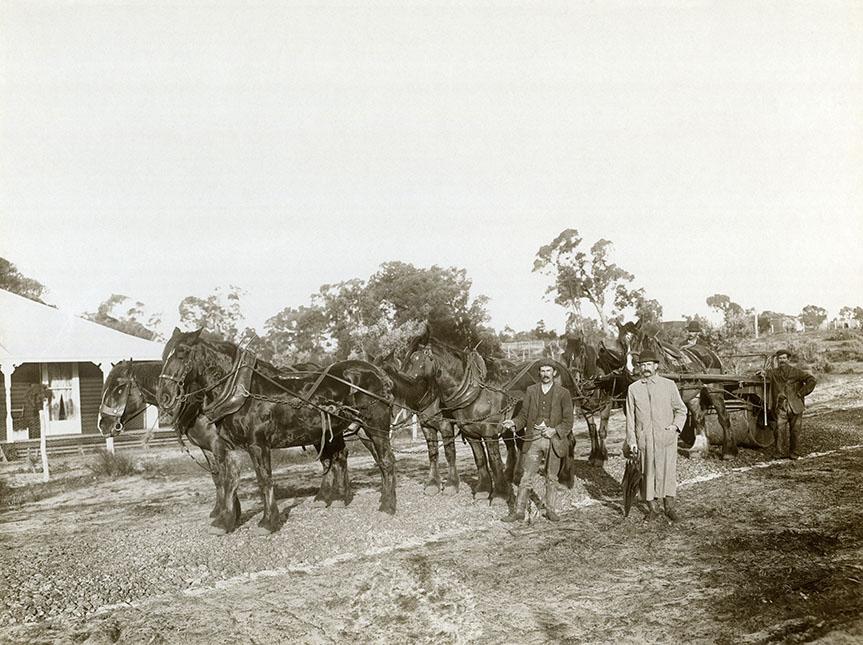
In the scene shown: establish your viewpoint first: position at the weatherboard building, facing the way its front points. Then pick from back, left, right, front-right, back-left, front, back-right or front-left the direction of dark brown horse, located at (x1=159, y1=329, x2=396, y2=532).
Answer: front

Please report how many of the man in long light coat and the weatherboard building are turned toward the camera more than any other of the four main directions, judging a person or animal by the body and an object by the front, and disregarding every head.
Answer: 2

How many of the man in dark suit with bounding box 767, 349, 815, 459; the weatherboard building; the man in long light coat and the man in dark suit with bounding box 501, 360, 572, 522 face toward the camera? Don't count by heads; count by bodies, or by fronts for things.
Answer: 4

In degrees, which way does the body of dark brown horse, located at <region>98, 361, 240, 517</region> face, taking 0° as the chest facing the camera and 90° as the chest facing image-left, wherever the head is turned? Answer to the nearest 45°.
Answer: approximately 45°

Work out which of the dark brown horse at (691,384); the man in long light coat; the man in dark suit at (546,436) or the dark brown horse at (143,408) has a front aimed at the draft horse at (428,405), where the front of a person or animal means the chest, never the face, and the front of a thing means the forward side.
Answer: the dark brown horse at (691,384)

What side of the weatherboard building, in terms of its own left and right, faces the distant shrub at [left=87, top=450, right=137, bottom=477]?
front

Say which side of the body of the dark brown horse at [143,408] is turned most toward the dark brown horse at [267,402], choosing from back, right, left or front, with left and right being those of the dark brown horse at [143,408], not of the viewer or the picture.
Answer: left

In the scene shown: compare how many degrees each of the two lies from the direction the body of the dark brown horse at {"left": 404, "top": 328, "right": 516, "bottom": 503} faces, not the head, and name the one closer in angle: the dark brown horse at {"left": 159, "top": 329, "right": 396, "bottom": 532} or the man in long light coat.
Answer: the dark brown horse

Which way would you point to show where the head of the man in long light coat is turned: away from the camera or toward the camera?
toward the camera

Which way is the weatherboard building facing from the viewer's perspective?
toward the camera

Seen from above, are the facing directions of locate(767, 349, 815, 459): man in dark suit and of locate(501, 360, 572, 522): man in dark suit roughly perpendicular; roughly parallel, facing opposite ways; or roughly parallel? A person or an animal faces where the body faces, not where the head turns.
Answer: roughly parallel

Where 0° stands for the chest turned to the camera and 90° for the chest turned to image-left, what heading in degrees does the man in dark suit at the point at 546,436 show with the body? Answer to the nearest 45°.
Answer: approximately 0°

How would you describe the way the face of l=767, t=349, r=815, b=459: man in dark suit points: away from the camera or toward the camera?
toward the camera

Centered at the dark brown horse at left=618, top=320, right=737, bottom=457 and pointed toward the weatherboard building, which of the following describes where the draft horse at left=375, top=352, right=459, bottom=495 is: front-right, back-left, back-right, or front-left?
front-left

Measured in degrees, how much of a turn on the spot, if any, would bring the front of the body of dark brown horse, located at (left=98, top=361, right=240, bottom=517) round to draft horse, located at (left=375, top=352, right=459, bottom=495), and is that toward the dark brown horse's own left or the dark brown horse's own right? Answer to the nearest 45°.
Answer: approximately 135° to the dark brown horse's own left

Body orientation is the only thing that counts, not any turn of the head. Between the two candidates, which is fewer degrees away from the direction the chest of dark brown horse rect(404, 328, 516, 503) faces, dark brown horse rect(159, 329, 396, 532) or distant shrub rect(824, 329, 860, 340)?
the dark brown horse
